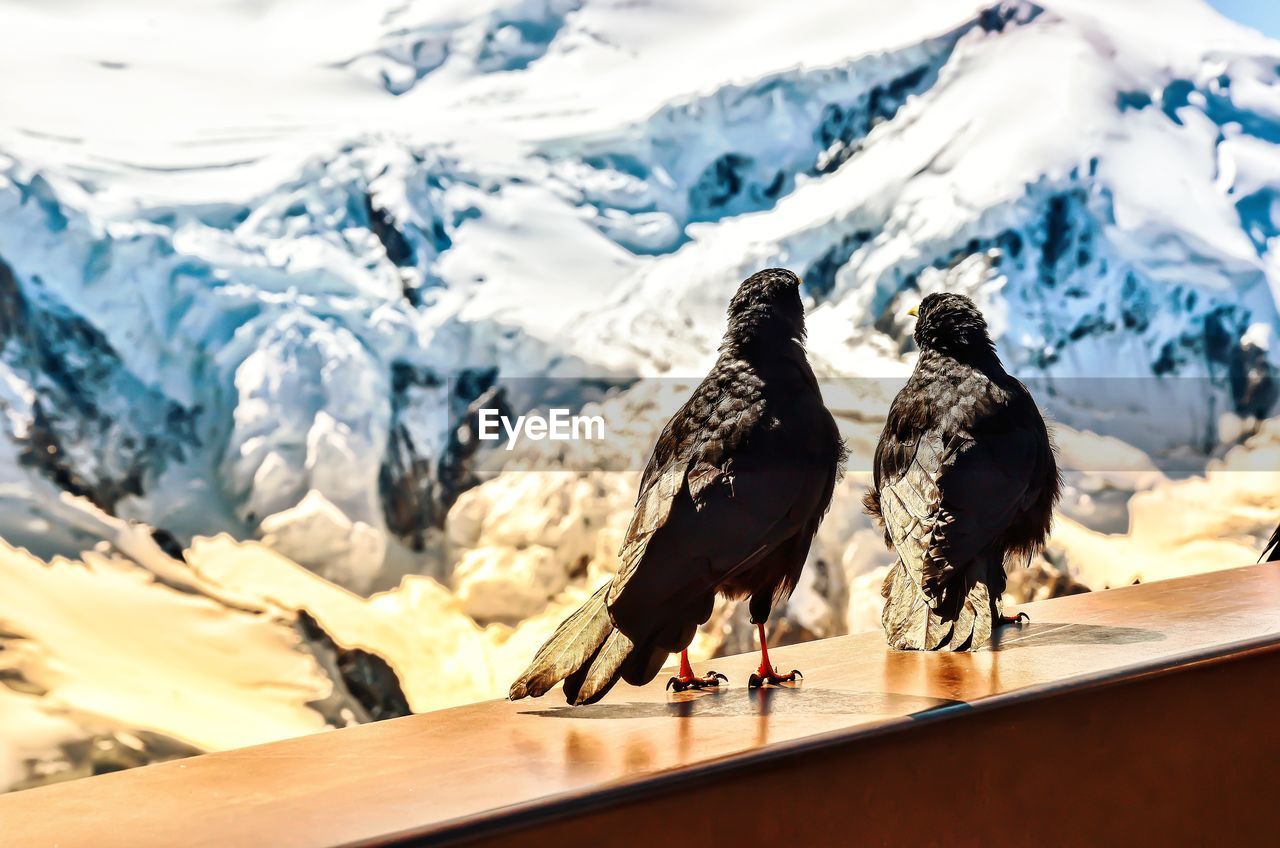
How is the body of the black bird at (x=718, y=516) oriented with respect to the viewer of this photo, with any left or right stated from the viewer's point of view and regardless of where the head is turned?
facing away from the viewer and to the right of the viewer
